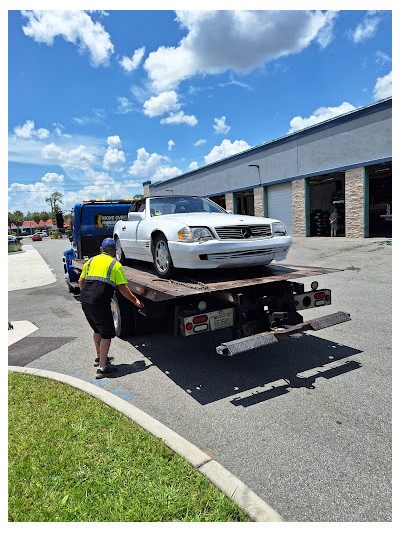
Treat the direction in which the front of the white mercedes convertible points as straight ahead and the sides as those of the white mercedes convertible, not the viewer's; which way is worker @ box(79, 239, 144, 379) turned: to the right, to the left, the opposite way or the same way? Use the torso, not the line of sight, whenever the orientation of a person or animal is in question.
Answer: to the left

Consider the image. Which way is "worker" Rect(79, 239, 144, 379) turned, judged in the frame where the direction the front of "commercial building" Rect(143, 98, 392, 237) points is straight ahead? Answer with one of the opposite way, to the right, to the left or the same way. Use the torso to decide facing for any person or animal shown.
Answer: the opposite way

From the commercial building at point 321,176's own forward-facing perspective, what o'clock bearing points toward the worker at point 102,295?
The worker is roughly at 11 o'clock from the commercial building.

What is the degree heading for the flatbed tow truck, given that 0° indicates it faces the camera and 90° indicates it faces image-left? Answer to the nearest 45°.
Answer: approximately 135°

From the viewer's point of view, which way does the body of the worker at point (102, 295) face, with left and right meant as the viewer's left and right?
facing away from the viewer and to the right of the viewer
